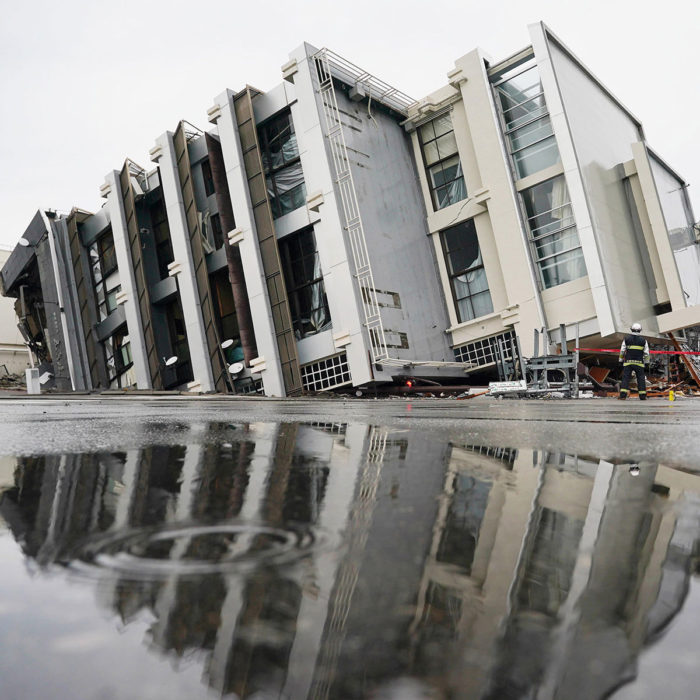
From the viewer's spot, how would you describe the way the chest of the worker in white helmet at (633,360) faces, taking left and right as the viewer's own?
facing away from the viewer

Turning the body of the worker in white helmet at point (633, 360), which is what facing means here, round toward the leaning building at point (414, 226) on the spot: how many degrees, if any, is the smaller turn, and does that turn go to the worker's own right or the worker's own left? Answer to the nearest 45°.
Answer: approximately 45° to the worker's own left
